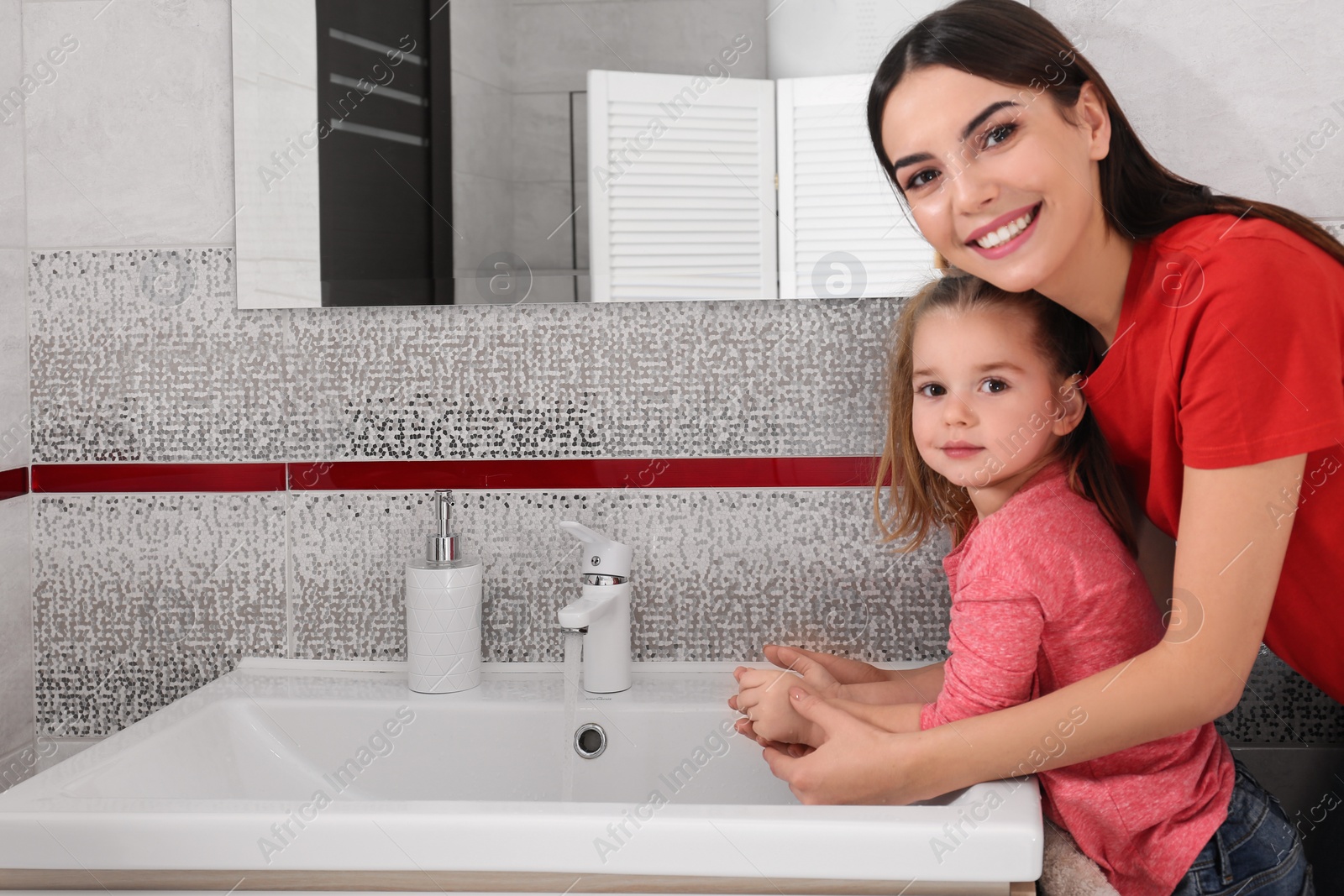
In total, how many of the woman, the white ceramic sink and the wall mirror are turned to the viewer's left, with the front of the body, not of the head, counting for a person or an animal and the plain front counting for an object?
1

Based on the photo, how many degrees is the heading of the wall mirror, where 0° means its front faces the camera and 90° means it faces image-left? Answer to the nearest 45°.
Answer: approximately 0°

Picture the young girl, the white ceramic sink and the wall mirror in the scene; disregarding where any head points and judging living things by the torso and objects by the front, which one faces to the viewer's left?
the young girl

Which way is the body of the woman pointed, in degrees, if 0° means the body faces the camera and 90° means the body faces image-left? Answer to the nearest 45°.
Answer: approximately 90°

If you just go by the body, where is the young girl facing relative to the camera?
to the viewer's left

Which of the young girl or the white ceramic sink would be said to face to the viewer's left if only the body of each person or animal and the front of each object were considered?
the young girl
